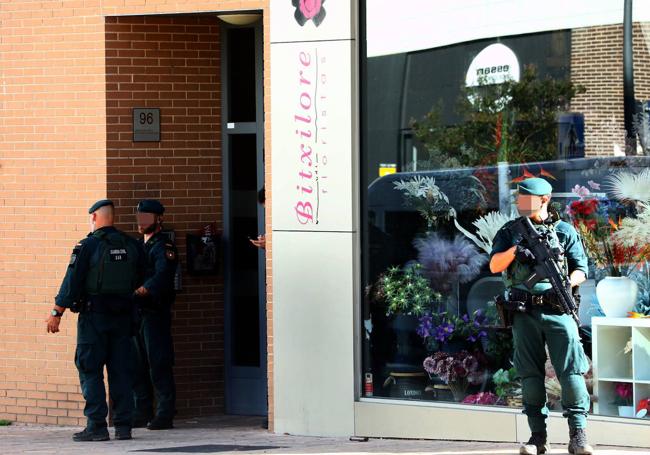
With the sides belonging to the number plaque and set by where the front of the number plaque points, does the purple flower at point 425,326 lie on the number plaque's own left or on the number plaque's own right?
on the number plaque's own left

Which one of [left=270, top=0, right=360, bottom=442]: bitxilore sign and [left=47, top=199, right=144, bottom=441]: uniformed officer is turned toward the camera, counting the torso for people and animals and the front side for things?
the bitxilore sign

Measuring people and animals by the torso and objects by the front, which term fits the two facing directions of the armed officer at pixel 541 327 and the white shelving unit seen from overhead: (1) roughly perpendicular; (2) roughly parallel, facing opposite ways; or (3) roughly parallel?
roughly parallel

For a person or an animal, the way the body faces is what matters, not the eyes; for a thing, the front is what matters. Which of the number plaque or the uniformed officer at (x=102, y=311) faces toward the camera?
the number plaque

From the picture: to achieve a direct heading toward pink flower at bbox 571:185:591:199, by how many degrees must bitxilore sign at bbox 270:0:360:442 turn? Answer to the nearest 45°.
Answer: approximately 90° to its left

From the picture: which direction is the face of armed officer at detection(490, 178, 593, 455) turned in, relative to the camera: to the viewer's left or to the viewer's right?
to the viewer's left

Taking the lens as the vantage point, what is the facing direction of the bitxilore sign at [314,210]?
facing the viewer

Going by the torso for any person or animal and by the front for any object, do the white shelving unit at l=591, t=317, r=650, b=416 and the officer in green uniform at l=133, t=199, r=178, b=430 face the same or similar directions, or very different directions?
same or similar directions

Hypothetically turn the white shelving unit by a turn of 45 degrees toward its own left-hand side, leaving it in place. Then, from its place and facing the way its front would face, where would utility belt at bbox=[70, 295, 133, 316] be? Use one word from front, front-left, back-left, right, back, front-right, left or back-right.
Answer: back-right

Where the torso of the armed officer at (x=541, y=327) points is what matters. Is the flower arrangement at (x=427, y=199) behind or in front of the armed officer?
behind

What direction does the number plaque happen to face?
toward the camera

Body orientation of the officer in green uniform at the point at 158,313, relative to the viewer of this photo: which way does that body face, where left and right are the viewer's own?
facing the viewer and to the left of the viewer

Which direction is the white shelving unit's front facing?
toward the camera
